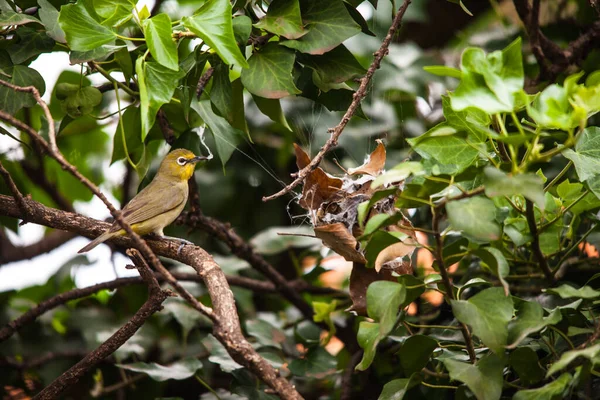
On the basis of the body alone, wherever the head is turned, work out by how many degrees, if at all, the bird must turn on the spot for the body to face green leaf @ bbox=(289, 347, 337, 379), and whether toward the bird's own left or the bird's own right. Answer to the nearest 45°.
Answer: approximately 45° to the bird's own right

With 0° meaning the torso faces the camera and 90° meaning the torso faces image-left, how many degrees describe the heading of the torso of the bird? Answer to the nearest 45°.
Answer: approximately 270°

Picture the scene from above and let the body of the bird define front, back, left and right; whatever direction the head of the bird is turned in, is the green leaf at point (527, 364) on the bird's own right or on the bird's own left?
on the bird's own right

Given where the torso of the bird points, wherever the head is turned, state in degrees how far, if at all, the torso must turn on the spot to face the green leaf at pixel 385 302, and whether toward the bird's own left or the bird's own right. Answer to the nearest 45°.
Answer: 0° — it already faces it

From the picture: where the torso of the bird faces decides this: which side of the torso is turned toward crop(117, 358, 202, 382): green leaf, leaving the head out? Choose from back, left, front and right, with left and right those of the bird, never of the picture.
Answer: right

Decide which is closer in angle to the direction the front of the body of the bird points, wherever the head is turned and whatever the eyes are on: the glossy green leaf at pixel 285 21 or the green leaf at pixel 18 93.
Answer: the glossy green leaf
